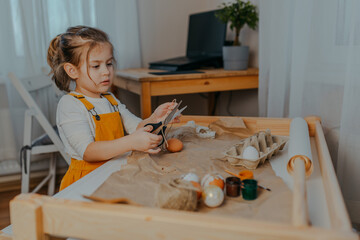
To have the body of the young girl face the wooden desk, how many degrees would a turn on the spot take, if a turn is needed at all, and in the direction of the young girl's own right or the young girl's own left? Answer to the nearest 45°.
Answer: approximately 90° to the young girl's own left

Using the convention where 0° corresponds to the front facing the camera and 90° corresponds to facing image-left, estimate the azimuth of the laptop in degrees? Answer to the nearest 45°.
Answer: approximately 45°

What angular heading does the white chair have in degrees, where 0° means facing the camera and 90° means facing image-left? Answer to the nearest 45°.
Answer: approximately 315°

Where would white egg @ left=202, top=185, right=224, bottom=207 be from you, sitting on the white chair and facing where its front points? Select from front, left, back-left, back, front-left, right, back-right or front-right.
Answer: front-right

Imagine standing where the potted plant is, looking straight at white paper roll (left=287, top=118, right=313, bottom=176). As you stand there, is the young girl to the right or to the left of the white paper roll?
right

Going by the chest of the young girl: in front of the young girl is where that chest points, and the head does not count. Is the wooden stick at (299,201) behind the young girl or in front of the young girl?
in front

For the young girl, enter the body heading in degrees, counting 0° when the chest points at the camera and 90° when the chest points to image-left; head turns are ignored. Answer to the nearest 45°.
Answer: approximately 315°

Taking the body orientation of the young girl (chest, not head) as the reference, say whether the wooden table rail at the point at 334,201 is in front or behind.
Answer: in front
